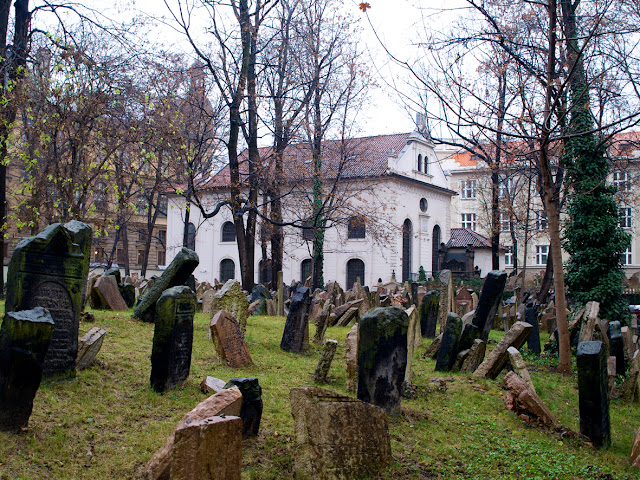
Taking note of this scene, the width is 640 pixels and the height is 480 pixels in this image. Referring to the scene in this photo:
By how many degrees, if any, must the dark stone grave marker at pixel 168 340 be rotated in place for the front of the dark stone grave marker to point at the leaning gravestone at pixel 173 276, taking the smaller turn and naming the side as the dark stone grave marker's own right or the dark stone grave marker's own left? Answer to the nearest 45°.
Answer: approximately 135° to the dark stone grave marker's own left

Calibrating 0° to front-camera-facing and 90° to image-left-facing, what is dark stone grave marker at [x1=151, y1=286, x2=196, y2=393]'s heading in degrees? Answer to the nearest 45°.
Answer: approximately 315°

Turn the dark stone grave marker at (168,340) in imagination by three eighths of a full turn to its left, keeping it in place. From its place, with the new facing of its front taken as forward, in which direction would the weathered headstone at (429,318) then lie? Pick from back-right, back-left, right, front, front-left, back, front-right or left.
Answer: front-right

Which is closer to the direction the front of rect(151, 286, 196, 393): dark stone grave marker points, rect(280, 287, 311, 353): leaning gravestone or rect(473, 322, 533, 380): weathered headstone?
the weathered headstone

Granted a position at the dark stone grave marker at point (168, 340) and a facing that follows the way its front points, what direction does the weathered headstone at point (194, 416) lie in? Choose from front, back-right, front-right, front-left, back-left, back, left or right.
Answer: front-right

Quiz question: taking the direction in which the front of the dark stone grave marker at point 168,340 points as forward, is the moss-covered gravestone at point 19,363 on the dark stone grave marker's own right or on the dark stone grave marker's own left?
on the dark stone grave marker's own right

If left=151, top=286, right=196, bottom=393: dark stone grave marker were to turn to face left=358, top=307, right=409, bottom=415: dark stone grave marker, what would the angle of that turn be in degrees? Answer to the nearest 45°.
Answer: approximately 45° to its left

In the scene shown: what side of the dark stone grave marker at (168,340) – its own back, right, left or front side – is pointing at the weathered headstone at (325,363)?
left

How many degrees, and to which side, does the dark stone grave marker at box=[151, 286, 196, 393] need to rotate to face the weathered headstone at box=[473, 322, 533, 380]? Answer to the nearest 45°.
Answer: approximately 45° to its left

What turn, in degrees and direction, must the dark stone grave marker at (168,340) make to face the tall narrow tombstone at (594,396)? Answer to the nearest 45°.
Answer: approximately 45° to its left

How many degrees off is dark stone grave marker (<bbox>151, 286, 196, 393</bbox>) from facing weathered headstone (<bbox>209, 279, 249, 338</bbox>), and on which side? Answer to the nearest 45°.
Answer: approximately 135° to its left

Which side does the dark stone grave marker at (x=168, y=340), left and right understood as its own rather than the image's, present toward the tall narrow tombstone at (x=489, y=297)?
left
